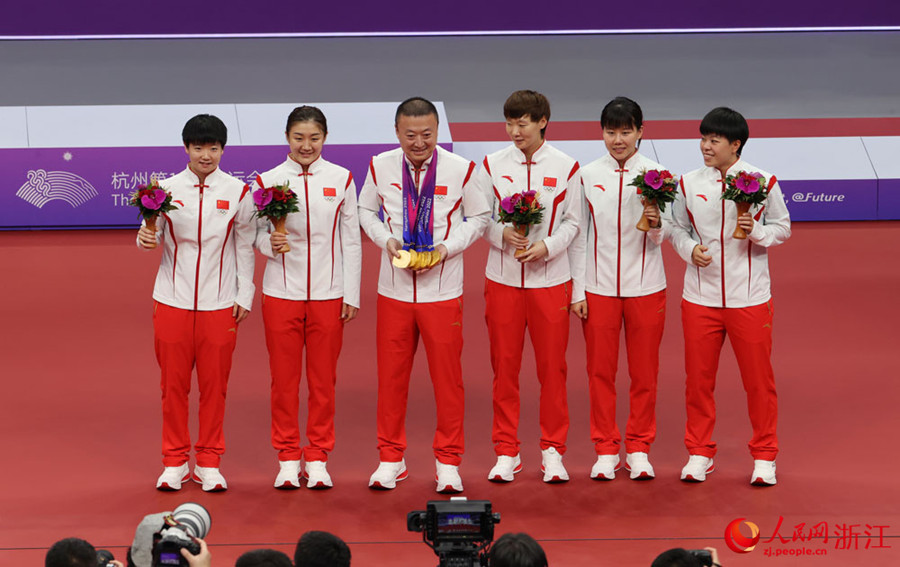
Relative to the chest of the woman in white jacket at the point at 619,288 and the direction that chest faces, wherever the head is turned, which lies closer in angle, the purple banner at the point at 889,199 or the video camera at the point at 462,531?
the video camera

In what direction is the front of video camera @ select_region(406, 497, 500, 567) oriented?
away from the camera

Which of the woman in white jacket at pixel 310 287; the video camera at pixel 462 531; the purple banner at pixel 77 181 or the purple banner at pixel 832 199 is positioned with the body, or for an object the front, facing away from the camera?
the video camera

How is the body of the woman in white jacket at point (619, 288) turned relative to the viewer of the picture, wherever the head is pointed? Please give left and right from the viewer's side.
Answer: facing the viewer

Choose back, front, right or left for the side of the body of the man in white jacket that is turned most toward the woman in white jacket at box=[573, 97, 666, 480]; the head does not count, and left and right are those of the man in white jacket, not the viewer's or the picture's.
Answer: left

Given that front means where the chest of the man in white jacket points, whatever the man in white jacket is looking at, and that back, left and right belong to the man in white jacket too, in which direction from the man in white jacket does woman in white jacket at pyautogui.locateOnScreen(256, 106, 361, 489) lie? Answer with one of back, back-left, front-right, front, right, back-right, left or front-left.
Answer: right

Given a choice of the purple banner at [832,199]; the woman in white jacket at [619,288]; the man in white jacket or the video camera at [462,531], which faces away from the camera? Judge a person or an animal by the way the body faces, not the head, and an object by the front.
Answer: the video camera

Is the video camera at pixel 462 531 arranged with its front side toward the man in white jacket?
yes

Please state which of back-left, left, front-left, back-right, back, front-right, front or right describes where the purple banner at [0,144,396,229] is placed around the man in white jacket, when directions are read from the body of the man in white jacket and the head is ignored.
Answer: back-right

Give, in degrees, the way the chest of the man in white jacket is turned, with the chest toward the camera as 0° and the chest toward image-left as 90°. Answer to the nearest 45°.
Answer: approximately 0°

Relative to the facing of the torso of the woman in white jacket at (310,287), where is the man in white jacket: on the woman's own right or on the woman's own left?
on the woman's own left

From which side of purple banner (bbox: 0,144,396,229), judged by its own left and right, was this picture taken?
front

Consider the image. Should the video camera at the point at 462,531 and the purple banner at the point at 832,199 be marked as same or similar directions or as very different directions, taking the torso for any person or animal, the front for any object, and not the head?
very different directions
